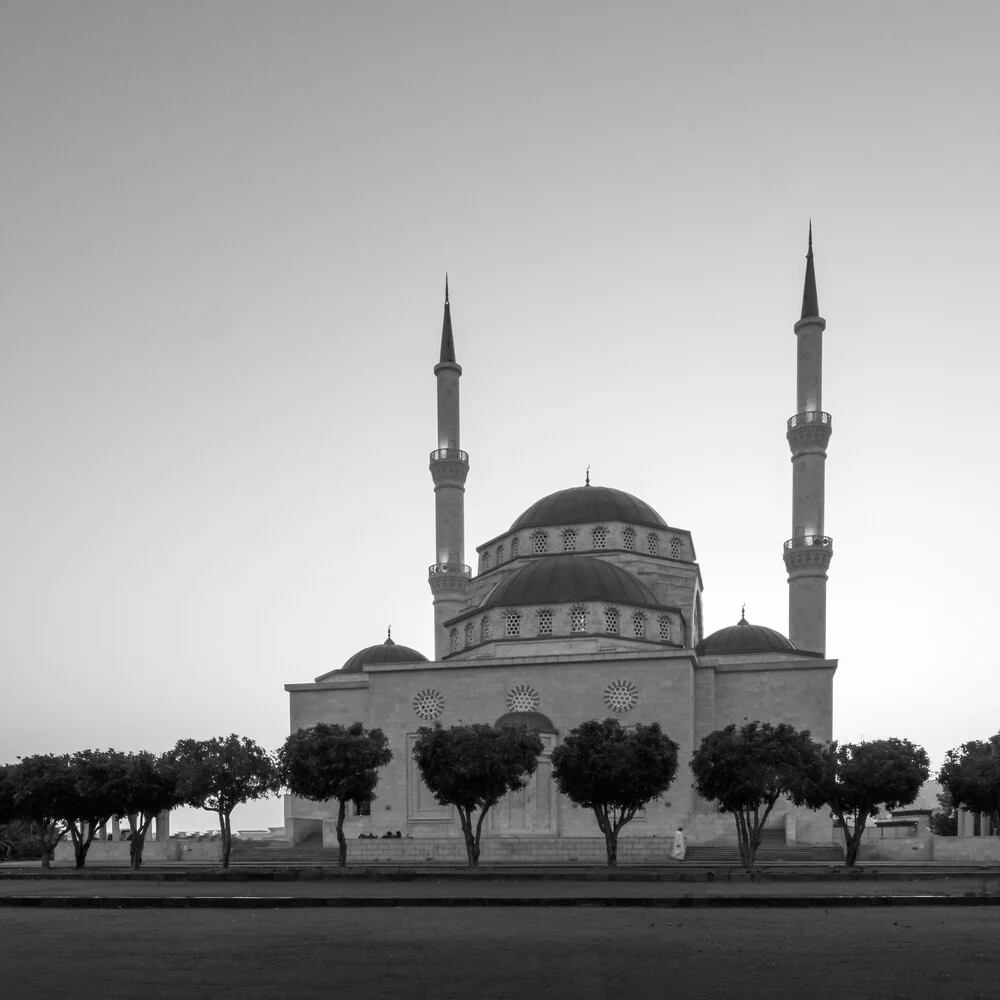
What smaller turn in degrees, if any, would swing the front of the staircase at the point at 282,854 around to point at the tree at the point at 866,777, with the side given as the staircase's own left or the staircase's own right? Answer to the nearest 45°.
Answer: approximately 45° to the staircase's own left

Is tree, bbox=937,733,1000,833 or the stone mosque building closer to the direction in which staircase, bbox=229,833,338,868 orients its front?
the tree

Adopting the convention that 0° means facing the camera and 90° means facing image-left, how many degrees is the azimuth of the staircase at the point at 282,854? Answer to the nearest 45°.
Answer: approximately 0°

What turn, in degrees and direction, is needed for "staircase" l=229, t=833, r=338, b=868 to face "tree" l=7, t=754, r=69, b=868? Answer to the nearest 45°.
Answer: approximately 45° to its right
